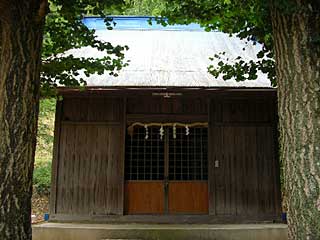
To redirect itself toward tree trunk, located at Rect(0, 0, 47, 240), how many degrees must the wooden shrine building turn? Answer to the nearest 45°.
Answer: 0° — it already faces it

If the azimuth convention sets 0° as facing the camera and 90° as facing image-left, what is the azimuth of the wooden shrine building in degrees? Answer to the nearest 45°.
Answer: approximately 0°

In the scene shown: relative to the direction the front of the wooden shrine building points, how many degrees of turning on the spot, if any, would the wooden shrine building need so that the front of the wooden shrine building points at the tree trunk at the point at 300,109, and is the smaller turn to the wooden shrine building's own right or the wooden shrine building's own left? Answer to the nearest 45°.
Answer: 0° — it already faces it
